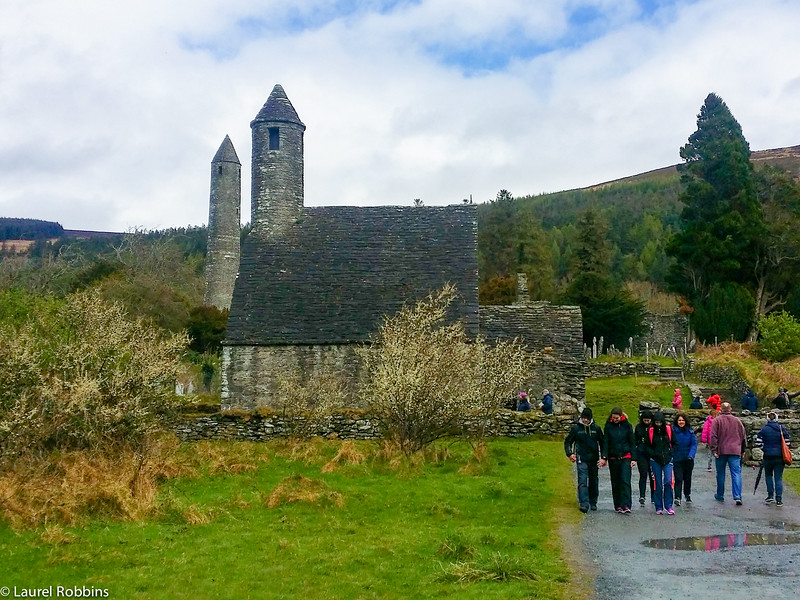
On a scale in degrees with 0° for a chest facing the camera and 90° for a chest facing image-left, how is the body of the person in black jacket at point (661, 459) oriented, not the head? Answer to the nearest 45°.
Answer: approximately 0°

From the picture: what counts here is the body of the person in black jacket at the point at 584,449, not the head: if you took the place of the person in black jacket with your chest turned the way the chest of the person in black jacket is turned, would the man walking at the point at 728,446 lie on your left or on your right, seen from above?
on your left

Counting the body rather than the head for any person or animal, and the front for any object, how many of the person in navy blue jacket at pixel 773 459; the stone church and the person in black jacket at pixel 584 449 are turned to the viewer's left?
1

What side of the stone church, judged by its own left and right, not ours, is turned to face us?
left

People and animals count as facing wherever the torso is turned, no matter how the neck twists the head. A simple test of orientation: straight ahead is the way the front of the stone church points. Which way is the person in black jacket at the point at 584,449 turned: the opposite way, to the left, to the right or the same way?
to the left

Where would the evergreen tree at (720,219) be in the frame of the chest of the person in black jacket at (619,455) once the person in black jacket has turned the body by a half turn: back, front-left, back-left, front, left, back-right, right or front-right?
front

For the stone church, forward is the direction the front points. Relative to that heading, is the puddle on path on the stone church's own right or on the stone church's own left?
on the stone church's own left
